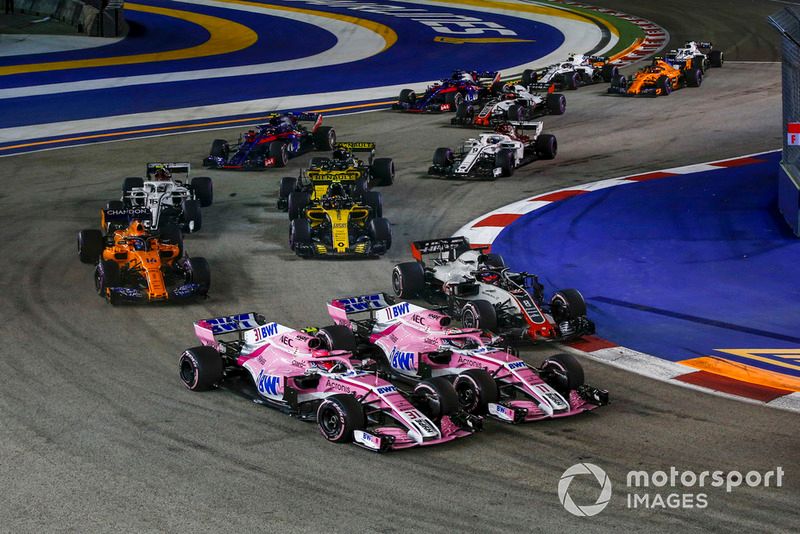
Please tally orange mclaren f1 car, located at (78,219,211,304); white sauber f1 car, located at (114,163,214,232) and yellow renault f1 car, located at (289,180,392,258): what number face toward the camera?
3

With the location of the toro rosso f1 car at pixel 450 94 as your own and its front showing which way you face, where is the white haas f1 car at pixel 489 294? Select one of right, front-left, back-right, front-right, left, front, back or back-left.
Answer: front-left

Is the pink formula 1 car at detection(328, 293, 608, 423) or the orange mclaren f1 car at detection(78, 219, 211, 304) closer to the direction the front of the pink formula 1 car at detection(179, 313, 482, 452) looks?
the pink formula 1 car

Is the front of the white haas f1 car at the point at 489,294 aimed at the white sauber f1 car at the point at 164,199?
no

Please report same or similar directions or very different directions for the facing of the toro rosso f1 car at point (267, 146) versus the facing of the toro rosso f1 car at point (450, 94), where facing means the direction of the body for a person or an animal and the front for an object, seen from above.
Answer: same or similar directions

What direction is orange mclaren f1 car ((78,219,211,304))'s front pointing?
toward the camera

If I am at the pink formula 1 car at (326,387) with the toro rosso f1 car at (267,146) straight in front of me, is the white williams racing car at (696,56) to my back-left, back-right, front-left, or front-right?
front-right

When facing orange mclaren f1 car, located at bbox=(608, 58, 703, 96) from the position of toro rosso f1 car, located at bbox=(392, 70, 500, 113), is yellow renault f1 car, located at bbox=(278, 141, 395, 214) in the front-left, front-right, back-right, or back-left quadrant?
back-right

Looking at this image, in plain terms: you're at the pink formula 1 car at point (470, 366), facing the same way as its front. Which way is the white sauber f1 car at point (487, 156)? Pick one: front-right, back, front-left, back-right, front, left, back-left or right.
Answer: back-left

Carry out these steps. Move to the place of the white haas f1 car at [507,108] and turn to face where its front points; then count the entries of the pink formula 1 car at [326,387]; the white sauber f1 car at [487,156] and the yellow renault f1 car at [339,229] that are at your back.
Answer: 0

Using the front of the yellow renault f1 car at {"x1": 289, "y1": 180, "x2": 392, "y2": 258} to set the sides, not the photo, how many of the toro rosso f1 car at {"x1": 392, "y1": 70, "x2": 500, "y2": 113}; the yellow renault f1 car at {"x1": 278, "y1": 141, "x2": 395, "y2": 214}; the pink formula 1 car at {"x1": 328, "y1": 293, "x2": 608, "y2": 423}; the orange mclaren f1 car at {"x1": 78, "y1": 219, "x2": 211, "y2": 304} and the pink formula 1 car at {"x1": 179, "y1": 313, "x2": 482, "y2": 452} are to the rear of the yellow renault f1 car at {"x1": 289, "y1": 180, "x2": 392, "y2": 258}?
2

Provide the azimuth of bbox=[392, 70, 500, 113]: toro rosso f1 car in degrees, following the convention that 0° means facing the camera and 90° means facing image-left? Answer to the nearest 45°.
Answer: approximately 45°

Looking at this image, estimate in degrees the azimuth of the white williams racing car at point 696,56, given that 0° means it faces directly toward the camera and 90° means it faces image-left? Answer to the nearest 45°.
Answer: approximately 45°

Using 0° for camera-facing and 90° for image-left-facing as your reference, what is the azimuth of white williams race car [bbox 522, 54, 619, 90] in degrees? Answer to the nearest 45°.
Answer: approximately 45°

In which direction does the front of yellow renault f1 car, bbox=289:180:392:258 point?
toward the camera

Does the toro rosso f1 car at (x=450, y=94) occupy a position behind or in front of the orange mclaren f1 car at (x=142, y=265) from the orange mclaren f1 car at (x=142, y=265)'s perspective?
behind

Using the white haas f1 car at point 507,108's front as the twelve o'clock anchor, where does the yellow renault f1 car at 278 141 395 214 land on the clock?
The yellow renault f1 car is roughly at 11 o'clock from the white haas f1 car.

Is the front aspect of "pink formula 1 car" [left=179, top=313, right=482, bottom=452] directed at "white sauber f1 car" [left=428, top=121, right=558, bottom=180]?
no

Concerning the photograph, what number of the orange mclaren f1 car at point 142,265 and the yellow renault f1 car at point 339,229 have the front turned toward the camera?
2

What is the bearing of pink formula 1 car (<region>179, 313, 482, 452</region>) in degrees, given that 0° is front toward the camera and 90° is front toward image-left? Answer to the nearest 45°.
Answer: approximately 315°

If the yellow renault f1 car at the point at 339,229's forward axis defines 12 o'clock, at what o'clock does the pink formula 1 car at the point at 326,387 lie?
The pink formula 1 car is roughly at 12 o'clock from the yellow renault f1 car.

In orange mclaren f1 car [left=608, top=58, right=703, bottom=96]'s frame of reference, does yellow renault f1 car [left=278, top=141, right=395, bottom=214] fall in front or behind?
in front
